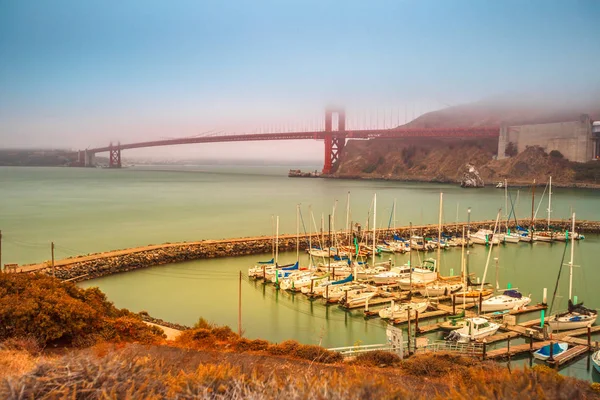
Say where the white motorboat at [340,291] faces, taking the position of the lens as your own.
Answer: facing the viewer and to the left of the viewer

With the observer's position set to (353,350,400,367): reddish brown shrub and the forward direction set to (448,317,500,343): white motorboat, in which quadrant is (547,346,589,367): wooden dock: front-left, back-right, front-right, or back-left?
front-right

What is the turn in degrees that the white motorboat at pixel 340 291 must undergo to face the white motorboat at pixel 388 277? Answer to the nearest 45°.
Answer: approximately 180°
